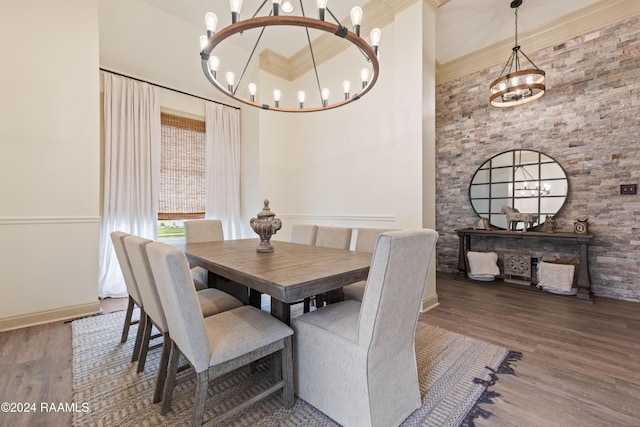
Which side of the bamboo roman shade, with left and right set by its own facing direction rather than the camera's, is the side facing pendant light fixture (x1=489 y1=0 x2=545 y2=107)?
front

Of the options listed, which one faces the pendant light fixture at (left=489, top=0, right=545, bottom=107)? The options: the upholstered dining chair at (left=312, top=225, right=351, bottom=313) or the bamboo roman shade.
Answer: the bamboo roman shade

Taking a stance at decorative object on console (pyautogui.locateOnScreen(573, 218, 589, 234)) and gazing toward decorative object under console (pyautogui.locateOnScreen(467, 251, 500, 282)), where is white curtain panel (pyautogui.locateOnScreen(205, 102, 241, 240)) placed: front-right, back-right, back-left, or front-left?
front-left

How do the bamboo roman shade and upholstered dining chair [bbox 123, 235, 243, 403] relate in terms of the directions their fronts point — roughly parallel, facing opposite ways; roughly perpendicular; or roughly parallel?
roughly perpendicular

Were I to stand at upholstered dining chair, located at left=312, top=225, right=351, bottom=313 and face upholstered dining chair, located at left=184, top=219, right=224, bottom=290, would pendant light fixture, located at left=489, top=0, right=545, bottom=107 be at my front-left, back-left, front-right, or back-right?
back-right

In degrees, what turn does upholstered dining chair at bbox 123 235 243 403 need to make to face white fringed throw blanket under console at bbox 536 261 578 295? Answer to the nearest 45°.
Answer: approximately 45° to its right

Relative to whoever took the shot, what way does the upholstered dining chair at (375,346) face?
facing away from the viewer and to the left of the viewer

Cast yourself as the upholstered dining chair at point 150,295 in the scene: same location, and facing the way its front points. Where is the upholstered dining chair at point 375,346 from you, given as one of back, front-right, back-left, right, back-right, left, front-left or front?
right

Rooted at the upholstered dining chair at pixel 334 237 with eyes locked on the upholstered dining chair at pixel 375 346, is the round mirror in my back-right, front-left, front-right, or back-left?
back-left

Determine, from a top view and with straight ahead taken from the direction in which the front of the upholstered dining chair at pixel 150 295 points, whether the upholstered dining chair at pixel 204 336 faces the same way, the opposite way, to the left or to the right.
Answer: the same way

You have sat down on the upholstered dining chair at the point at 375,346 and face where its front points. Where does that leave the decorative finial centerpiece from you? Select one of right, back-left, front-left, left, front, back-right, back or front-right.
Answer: front

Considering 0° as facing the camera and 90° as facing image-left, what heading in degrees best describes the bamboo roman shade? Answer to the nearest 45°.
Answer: approximately 315°

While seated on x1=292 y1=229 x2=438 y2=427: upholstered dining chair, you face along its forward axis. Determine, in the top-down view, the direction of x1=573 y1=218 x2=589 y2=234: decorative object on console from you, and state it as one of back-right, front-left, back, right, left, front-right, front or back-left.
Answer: right

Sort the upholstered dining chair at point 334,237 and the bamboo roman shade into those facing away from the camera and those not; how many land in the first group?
0

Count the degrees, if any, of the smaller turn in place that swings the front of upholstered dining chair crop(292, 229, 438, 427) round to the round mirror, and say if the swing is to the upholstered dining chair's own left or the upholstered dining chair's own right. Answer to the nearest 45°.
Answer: approximately 90° to the upholstered dining chair's own right

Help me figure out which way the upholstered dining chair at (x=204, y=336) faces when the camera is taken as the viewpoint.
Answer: facing away from the viewer and to the right of the viewer

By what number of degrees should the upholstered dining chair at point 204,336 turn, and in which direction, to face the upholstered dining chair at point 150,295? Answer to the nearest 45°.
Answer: approximately 90° to its left

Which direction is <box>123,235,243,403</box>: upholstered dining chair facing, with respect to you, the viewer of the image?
facing away from the viewer and to the right of the viewer

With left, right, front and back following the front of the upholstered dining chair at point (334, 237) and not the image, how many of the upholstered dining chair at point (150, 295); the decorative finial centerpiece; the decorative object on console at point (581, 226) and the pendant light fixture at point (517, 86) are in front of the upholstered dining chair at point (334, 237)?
2
